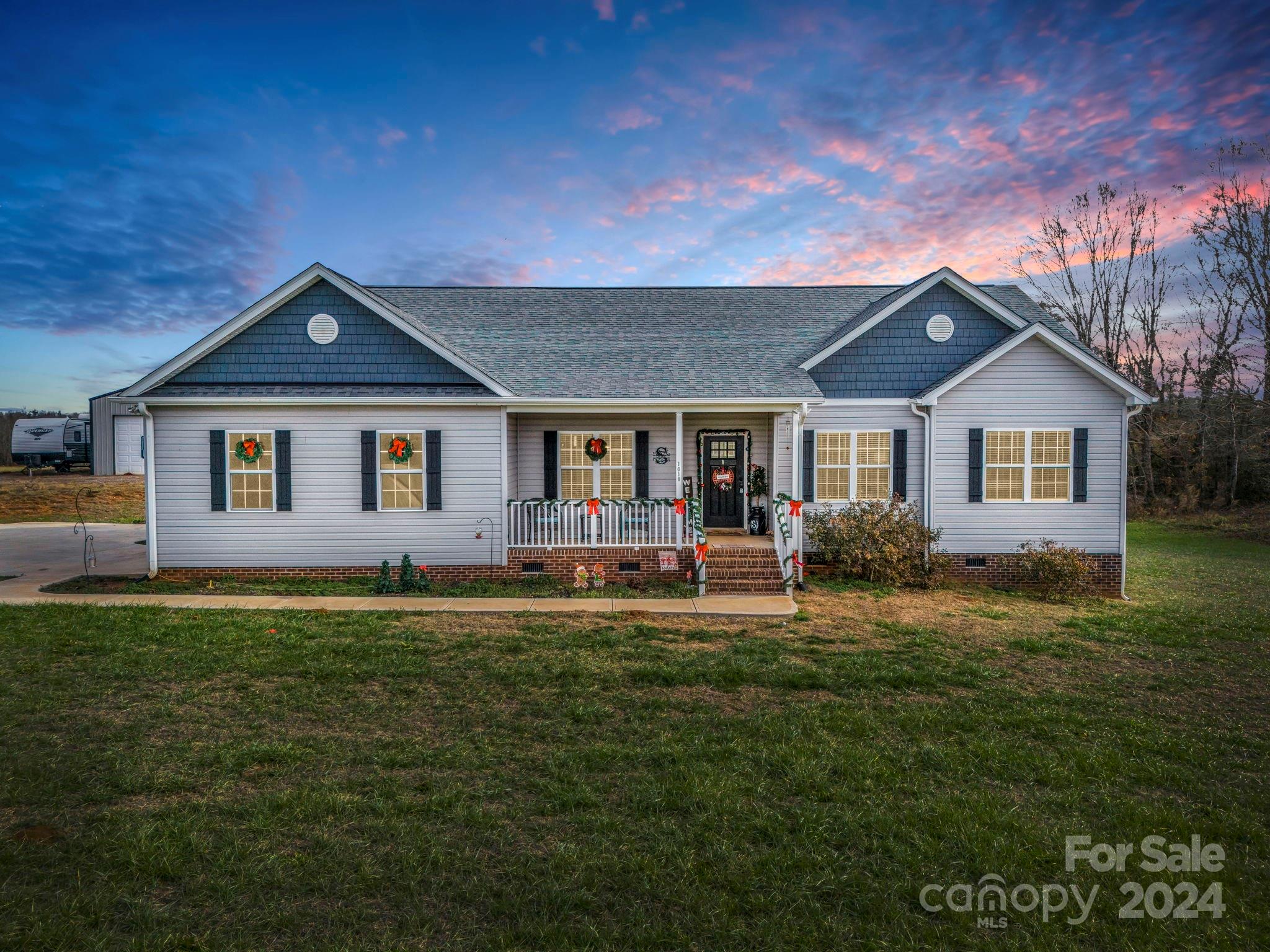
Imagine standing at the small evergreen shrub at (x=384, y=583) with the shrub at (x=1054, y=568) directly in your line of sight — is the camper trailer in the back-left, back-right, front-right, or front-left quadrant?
back-left

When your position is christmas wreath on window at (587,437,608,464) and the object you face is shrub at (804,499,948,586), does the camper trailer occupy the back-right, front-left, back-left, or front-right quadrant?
back-left

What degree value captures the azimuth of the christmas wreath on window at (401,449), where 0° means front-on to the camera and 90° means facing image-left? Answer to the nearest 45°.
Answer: approximately 0°

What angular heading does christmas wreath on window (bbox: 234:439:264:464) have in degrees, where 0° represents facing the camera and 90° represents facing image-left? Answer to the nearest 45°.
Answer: approximately 0°

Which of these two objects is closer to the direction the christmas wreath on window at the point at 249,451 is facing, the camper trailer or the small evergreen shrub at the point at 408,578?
the small evergreen shrub
